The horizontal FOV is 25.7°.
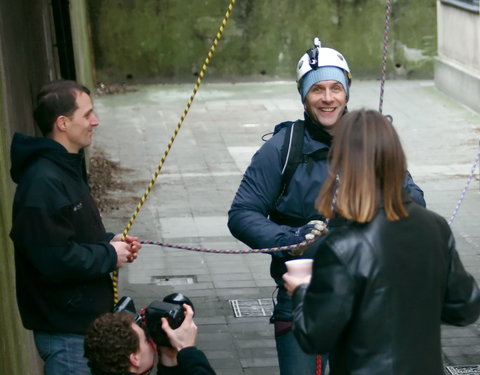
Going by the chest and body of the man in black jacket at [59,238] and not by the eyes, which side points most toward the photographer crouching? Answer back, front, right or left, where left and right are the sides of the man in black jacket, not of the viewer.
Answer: right

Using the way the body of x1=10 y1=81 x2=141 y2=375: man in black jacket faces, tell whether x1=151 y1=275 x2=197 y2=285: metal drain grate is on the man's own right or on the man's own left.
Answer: on the man's own left

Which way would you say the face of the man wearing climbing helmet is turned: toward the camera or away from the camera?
toward the camera

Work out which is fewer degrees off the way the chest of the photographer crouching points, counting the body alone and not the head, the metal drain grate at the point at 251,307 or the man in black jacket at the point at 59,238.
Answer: the metal drain grate

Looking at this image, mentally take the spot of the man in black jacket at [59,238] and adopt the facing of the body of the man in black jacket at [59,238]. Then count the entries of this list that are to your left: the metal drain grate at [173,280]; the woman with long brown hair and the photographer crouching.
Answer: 1

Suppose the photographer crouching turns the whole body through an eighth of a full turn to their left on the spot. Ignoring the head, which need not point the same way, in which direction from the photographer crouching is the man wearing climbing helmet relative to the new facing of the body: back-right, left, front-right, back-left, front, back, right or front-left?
front-right

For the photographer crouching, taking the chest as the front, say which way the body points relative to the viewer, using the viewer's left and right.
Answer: facing away from the viewer and to the right of the viewer

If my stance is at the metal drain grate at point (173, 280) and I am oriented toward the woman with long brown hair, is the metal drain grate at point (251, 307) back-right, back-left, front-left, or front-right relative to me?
front-left

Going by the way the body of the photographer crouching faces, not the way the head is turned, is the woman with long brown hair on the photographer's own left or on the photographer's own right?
on the photographer's own right

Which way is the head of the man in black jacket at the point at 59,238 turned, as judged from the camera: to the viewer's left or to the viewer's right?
to the viewer's right

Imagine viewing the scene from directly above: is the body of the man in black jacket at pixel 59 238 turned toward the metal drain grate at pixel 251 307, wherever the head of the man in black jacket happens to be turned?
no

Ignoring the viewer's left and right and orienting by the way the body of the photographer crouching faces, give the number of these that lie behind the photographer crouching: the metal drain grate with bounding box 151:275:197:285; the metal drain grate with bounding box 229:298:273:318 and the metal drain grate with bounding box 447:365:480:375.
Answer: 0

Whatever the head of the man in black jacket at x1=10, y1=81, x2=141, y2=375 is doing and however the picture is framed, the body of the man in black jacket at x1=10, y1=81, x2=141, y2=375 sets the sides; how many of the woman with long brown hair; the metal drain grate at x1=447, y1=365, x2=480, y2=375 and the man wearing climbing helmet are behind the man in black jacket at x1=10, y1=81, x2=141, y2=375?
0

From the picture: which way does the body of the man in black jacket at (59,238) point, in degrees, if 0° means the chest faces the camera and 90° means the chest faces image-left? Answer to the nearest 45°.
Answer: approximately 270°

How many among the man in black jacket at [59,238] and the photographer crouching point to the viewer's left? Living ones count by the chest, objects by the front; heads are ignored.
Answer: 0
